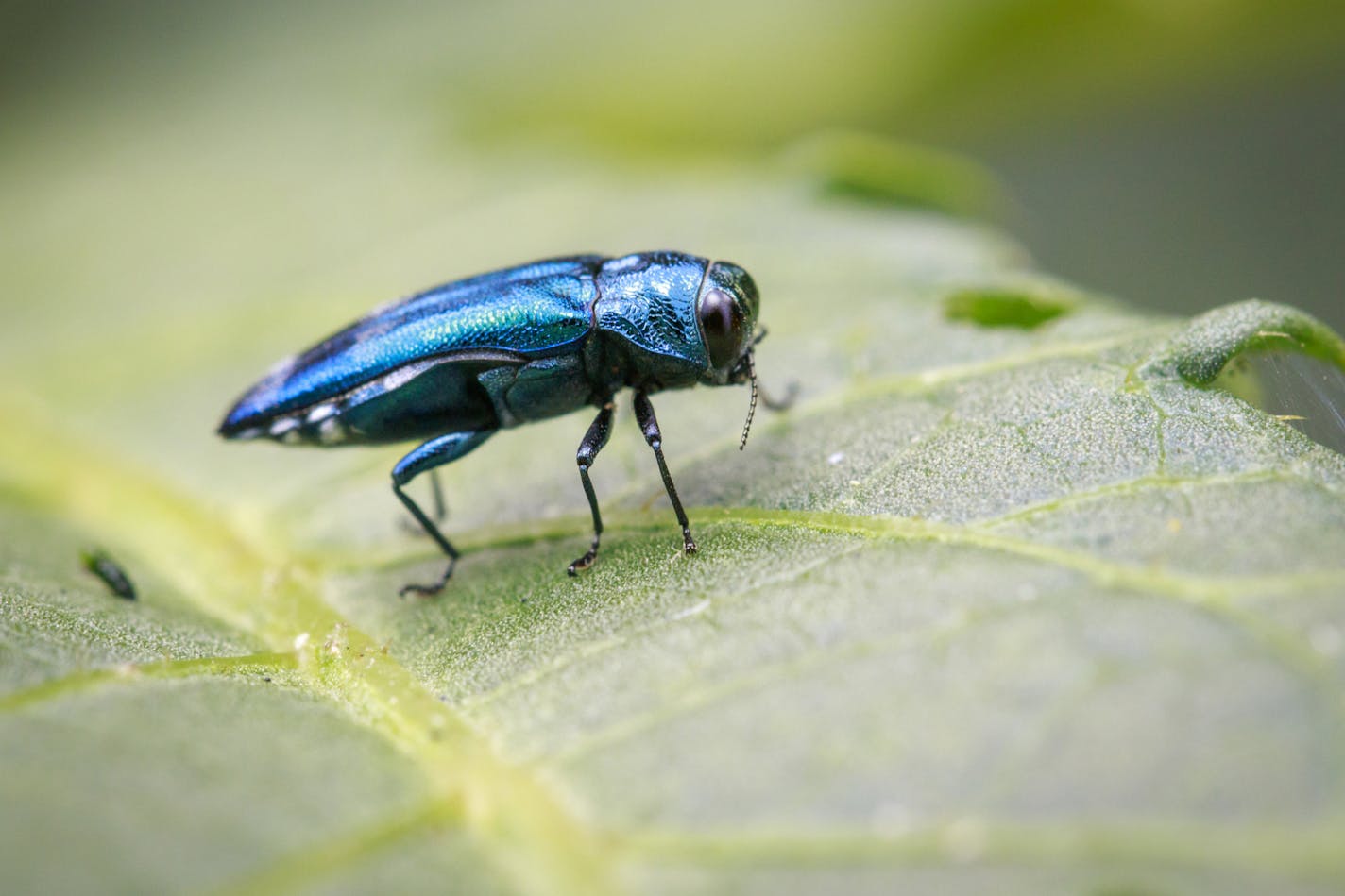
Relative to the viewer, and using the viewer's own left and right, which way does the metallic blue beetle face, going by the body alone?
facing to the right of the viewer
